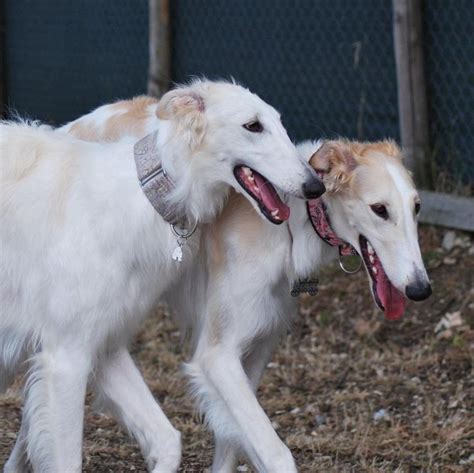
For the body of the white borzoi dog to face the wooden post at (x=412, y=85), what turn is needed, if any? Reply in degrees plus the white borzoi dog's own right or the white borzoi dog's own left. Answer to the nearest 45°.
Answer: approximately 45° to the white borzoi dog's own left

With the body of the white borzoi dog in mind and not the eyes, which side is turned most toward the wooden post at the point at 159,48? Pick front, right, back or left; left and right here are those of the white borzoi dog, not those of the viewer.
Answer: left

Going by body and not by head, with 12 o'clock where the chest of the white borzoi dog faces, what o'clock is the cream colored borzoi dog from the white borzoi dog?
The cream colored borzoi dog is roughly at 12 o'clock from the white borzoi dog.

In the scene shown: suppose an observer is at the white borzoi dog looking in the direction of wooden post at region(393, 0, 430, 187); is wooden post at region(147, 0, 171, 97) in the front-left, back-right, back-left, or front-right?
front-left

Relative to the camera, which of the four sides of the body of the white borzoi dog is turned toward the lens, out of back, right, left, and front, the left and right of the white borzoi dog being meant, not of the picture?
right

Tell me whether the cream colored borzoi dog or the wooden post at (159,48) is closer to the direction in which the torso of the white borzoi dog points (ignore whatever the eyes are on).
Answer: the cream colored borzoi dog
